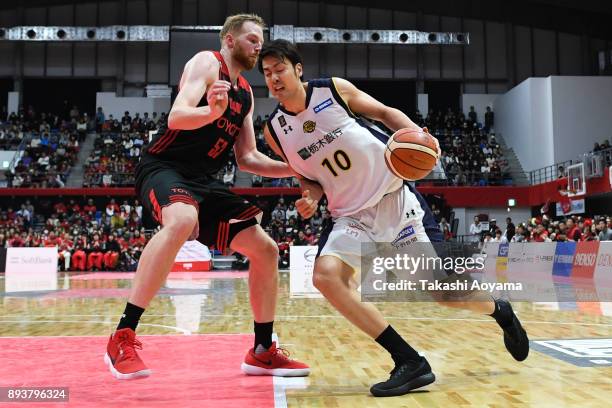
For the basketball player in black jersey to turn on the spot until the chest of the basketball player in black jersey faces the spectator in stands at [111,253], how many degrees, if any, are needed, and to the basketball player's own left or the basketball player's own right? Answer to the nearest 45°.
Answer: approximately 135° to the basketball player's own left

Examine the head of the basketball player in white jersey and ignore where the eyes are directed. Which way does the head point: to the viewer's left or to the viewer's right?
to the viewer's left

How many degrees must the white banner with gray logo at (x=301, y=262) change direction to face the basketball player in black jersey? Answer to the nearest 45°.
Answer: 0° — it already faces them

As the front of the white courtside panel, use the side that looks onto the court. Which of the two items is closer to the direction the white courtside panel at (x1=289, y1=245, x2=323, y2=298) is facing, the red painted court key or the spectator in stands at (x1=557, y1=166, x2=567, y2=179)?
the red painted court key
